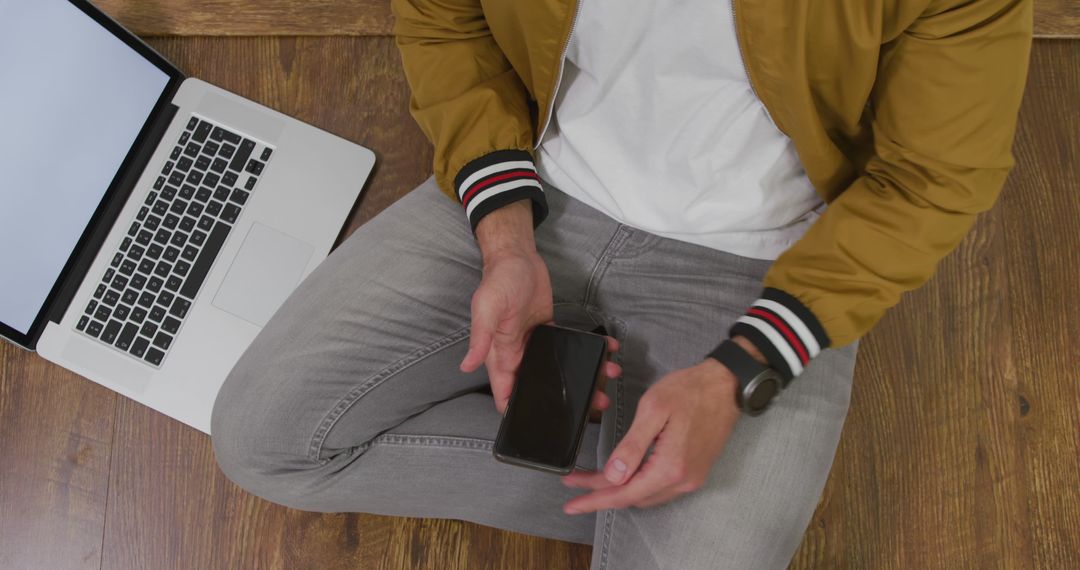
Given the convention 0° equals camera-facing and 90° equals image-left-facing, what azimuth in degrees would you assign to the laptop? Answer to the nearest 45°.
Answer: approximately 315°
